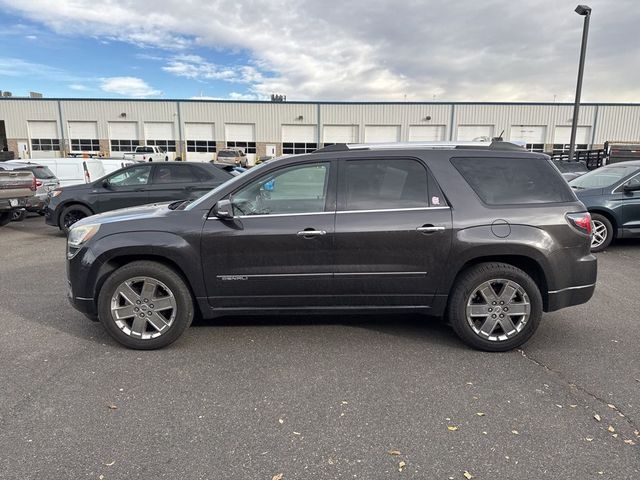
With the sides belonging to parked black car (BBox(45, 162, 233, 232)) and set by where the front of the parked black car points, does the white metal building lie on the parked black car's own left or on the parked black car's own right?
on the parked black car's own right

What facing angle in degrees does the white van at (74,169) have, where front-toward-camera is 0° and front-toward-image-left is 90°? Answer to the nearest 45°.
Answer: approximately 135°

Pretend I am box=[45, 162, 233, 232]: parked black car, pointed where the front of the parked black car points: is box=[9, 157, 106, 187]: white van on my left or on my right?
on my right

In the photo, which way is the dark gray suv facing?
to the viewer's left

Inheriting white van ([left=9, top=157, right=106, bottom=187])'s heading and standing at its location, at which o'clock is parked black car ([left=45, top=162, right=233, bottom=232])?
The parked black car is roughly at 7 o'clock from the white van.

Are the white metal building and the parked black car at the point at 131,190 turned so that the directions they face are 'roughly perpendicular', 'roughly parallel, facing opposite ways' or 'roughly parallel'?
roughly perpendicular

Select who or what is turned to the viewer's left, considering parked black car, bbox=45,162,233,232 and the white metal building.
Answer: the parked black car

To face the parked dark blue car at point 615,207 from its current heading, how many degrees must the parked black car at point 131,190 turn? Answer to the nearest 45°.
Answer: approximately 135° to its left

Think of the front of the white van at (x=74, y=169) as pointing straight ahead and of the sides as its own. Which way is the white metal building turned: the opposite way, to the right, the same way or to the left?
to the left

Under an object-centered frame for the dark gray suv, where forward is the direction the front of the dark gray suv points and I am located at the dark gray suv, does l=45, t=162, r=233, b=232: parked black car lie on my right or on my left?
on my right

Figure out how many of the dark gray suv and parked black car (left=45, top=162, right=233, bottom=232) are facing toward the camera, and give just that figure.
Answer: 0

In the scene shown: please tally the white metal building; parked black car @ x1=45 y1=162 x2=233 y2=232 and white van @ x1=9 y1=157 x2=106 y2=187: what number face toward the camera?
1

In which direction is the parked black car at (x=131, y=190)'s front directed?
to the viewer's left
